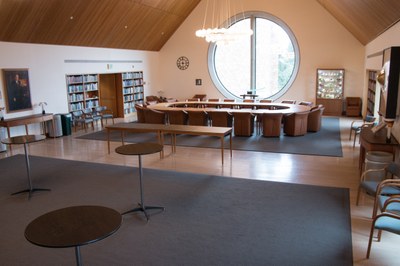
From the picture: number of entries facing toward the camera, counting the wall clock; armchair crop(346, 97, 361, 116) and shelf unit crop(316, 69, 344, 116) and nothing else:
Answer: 3

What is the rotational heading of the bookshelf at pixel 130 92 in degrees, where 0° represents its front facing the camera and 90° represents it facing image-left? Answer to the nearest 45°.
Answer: approximately 315°

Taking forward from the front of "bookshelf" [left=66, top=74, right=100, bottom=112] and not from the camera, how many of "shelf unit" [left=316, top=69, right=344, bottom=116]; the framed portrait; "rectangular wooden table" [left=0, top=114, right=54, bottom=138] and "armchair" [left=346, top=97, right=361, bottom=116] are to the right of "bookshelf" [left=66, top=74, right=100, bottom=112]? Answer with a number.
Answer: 2

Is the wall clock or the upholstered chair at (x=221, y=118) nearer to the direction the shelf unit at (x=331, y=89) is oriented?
the upholstered chair

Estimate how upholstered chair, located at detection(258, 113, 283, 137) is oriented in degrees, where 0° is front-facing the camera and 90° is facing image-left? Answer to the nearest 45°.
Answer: approximately 180°

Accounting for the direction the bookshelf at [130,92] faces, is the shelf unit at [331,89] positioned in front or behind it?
in front

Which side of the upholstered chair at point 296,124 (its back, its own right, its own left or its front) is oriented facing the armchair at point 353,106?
right

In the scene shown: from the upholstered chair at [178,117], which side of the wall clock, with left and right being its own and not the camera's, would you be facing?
front

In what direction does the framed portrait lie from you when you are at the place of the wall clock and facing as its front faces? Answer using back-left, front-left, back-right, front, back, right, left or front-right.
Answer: front-right

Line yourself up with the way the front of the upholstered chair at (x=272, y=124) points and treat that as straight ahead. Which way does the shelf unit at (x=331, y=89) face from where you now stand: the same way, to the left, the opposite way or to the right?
the opposite way

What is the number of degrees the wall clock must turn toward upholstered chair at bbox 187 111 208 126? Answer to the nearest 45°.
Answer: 0° — it already faces it
